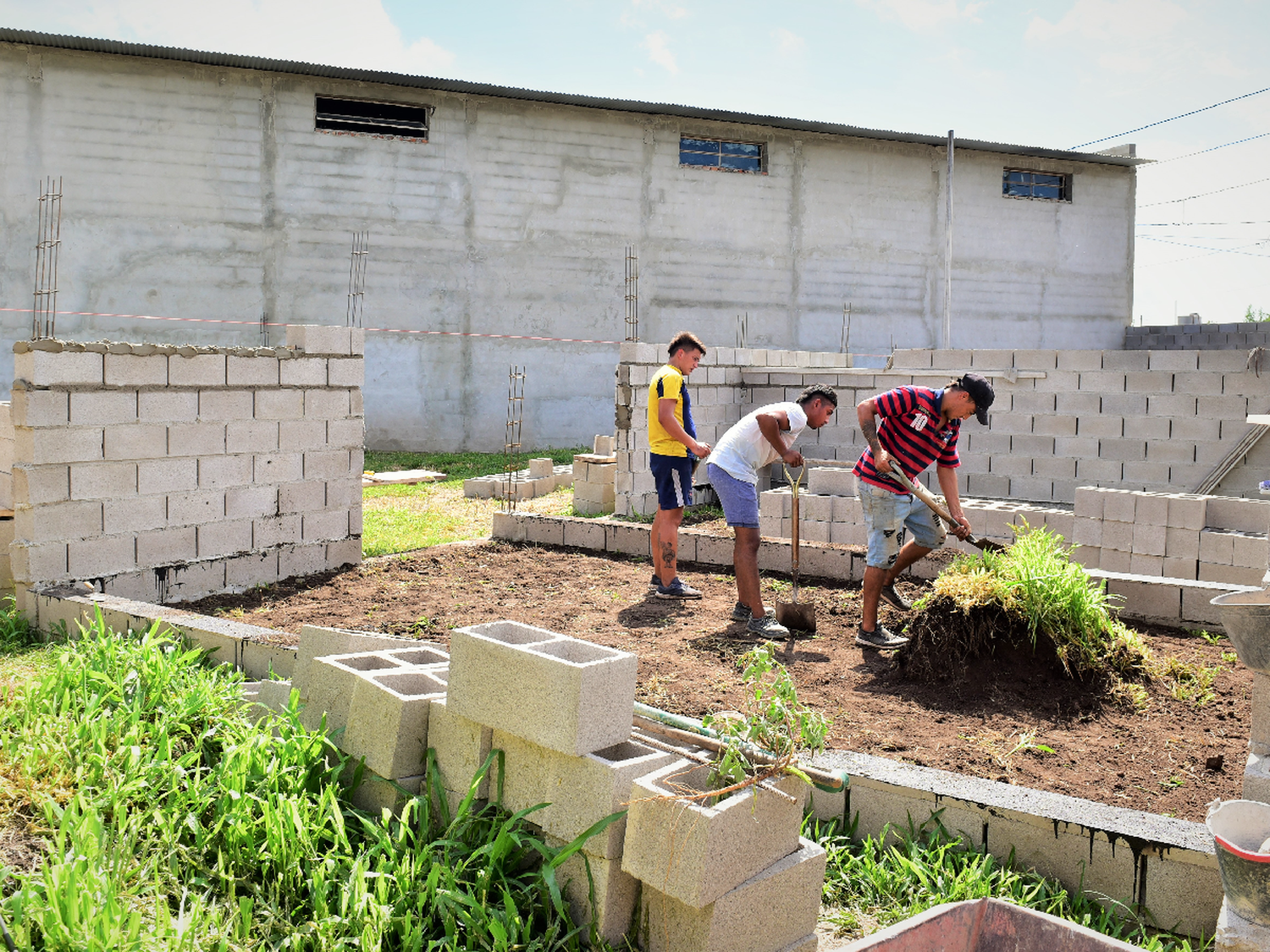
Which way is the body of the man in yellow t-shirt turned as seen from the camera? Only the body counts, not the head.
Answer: to the viewer's right

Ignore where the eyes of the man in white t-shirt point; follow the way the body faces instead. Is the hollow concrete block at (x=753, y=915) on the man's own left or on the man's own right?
on the man's own right

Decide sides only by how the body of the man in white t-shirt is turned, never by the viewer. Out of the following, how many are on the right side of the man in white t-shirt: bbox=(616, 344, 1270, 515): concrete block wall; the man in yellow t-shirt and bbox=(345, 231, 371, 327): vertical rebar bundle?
0

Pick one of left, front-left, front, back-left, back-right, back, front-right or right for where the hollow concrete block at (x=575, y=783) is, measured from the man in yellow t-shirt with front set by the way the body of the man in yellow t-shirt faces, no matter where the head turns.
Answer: right

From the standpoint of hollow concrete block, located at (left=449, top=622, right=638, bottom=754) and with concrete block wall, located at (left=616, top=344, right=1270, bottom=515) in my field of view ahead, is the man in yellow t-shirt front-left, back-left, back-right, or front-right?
front-left

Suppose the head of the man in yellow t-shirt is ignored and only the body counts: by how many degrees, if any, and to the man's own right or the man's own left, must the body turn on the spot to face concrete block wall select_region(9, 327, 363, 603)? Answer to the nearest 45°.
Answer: approximately 180°

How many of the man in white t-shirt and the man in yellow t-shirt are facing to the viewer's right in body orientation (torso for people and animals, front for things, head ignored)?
2

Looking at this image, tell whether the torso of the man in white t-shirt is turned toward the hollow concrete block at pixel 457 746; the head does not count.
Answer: no

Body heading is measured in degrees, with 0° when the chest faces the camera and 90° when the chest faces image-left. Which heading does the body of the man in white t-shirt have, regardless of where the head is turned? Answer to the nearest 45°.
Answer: approximately 270°

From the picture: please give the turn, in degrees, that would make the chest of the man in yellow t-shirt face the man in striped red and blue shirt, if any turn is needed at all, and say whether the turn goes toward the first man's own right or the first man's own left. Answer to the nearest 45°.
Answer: approximately 45° to the first man's own right

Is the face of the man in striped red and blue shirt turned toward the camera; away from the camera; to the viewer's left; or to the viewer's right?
to the viewer's right

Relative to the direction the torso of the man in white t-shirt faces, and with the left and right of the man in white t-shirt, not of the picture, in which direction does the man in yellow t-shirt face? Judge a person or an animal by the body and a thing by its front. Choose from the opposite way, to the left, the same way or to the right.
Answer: the same way

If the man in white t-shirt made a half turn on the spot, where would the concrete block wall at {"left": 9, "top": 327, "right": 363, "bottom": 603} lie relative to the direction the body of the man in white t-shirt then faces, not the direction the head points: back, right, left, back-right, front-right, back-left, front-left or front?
front

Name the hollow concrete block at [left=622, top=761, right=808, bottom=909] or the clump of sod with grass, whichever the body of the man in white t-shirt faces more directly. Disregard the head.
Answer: the clump of sod with grass

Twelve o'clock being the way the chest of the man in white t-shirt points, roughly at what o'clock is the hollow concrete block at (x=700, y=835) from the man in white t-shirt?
The hollow concrete block is roughly at 3 o'clock from the man in white t-shirt.

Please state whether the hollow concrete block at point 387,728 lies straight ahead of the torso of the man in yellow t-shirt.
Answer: no

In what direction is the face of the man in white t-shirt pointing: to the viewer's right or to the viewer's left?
to the viewer's right
